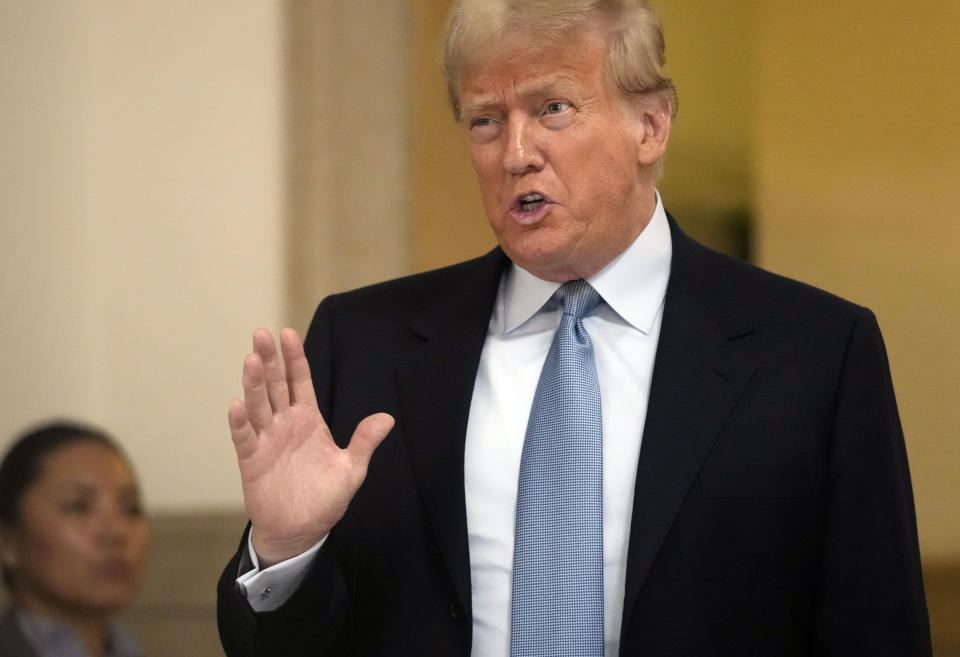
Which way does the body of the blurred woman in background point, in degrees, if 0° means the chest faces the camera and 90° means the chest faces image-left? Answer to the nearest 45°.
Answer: approximately 315°
